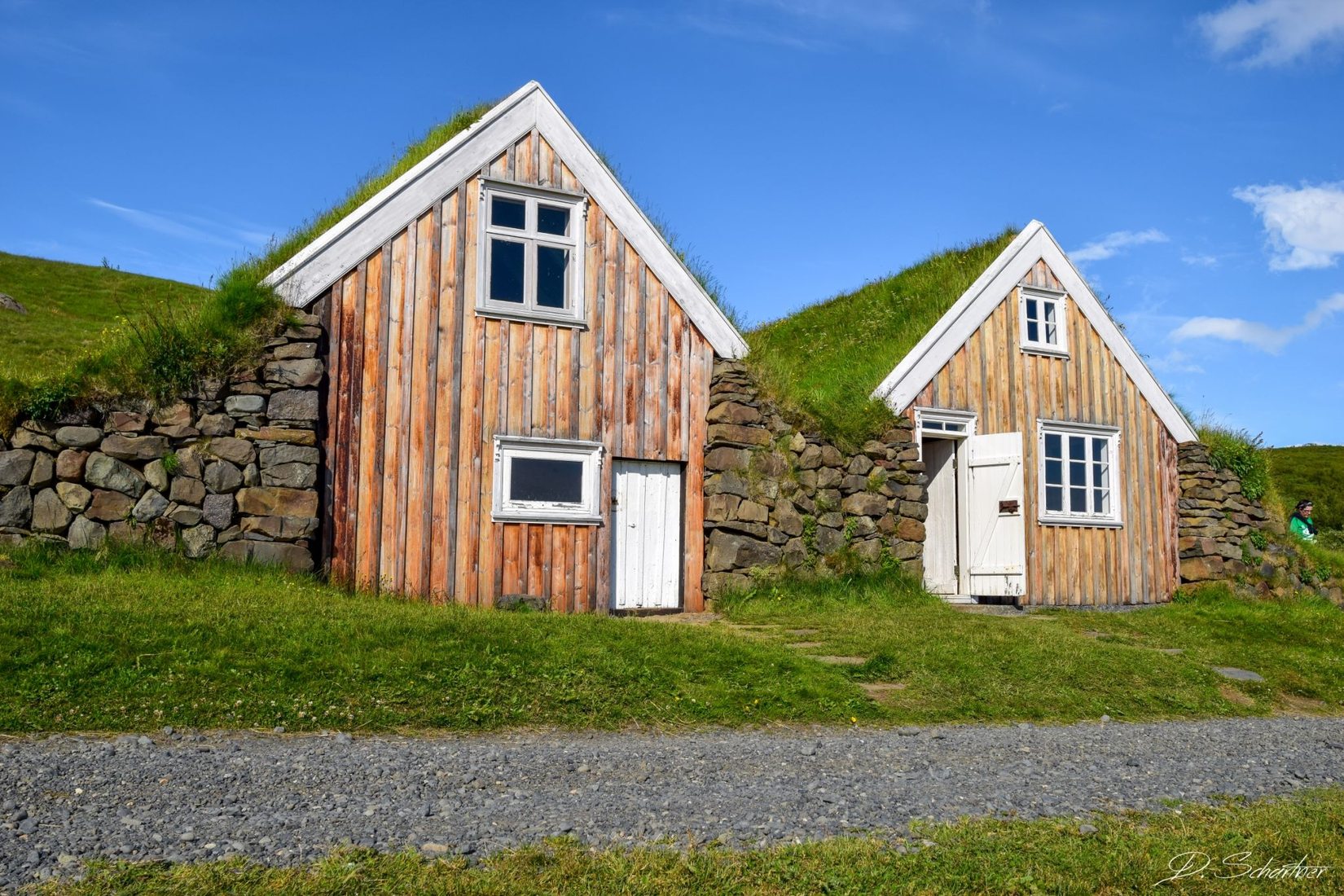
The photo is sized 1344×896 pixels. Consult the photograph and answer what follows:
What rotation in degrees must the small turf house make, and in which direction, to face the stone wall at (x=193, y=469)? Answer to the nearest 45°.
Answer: approximately 45° to its right

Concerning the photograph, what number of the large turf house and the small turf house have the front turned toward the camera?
2

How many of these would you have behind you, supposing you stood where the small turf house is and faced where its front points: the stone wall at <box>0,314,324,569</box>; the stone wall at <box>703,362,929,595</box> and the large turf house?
0

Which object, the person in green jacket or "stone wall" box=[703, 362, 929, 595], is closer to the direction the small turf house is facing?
the stone wall

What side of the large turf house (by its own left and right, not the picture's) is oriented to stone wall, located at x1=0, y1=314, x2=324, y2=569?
right

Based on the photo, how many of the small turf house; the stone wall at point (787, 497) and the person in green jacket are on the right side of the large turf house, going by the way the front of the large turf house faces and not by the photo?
0

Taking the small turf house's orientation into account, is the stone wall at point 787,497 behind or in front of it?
in front

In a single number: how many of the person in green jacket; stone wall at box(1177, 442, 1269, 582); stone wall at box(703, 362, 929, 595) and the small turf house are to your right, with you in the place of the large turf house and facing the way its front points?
0

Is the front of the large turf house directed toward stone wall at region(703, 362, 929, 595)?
no

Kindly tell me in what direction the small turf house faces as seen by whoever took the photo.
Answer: facing the viewer

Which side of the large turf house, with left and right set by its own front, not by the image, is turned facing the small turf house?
left

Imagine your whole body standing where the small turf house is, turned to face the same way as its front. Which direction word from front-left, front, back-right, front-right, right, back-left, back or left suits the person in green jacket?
back-left

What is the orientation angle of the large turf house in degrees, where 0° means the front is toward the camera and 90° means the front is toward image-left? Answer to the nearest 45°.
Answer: approximately 0°
